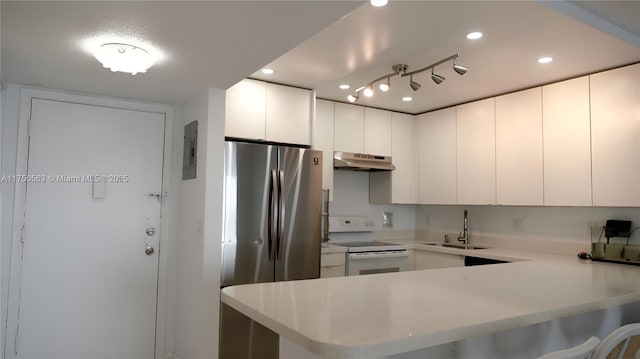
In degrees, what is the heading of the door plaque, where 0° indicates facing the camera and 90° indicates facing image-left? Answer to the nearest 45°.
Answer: approximately 0°

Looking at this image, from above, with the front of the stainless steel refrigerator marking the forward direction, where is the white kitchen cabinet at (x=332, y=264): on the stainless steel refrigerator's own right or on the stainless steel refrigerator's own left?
on the stainless steel refrigerator's own left

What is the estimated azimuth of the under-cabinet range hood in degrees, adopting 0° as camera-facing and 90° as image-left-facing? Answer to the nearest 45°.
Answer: approximately 315°

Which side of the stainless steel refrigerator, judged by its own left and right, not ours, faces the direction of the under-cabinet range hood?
left

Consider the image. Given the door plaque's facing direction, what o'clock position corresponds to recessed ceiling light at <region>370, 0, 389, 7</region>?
The recessed ceiling light is roughly at 11 o'clock from the door plaque.

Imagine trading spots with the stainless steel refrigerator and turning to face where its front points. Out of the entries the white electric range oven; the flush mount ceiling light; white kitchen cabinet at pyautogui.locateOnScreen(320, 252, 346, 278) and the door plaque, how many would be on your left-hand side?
2
